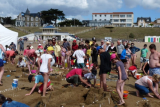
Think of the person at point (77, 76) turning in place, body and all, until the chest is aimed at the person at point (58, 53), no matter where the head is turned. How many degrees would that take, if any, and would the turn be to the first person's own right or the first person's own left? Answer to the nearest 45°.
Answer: approximately 90° to the first person's own left

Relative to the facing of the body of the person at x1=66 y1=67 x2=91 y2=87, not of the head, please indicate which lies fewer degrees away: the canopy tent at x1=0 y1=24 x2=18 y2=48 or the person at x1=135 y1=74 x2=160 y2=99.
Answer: the person
